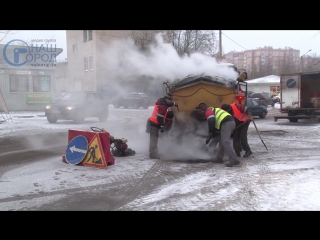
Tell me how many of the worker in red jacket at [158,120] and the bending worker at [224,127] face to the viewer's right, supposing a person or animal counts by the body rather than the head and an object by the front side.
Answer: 1

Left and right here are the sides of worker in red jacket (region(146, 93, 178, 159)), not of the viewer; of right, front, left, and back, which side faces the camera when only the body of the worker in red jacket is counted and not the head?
right

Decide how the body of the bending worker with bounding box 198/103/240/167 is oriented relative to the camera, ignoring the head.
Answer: to the viewer's left

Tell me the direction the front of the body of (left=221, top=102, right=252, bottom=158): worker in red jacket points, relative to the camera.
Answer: to the viewer's left

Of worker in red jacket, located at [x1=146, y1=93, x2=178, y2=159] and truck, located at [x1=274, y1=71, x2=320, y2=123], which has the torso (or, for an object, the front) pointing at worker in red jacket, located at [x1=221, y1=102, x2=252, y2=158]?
worker in red jacket, located at [x1=146, y1=93, x2=178, y2=159]

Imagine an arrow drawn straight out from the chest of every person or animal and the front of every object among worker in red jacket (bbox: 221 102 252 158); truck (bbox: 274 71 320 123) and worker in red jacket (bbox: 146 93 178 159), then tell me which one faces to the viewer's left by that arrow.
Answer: worker in red jacket (bbox: 221 102 252 158)

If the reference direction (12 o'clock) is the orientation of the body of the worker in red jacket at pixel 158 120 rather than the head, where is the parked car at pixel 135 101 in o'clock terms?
The parked car is roughly at 9 o'clock from the worker in red jacket.

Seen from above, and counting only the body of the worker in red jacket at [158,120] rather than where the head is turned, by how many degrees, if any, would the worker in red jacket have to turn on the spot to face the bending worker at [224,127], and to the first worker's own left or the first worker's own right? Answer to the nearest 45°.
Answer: approximately 45° to the first worker's own right

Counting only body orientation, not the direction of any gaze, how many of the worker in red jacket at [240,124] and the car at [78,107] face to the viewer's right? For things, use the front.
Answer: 0

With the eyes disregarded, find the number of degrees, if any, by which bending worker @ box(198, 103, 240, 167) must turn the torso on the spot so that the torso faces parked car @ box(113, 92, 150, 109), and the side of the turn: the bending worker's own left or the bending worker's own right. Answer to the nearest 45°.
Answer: approximately 90° to the bending worker's own right
